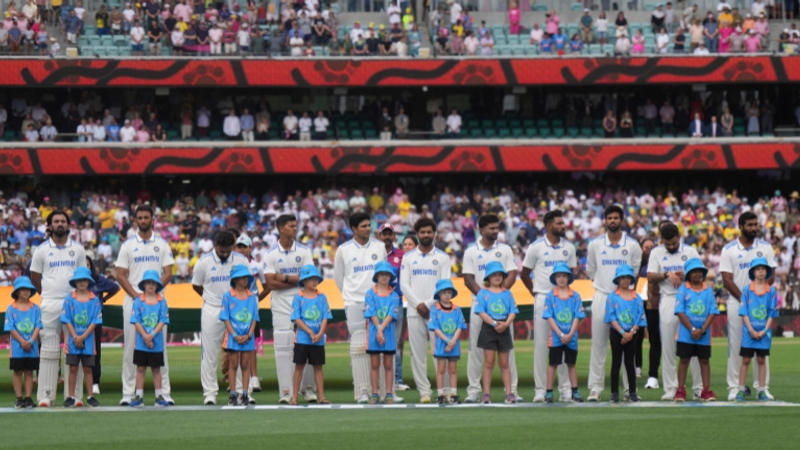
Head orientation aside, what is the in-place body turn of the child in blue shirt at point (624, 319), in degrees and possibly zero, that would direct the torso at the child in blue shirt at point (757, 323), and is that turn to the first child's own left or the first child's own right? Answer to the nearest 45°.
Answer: approximately 90° to the first child's own left

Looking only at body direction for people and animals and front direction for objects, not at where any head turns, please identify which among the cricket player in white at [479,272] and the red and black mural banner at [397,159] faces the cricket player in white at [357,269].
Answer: the red and black mural banner

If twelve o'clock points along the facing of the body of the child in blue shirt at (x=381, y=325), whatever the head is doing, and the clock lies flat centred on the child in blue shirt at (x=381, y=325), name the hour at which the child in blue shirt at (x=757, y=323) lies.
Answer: the child in blue shirt at (x=757, y=323) is roughly at 9 o'clock from the child in blue shirt at (x=381, y=325).

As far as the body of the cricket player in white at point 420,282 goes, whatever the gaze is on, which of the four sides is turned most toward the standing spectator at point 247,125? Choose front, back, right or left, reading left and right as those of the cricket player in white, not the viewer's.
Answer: back

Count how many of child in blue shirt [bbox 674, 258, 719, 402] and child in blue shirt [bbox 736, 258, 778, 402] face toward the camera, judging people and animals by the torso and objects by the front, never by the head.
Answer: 2
